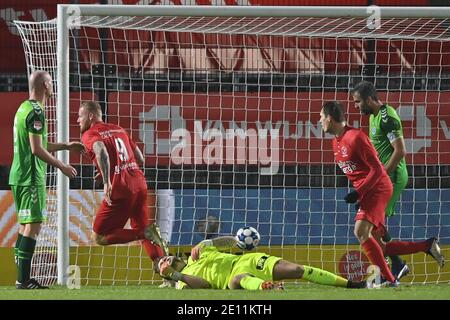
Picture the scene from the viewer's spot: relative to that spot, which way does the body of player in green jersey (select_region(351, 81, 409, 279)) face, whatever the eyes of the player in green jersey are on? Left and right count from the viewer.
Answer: facing to the left of the viewer

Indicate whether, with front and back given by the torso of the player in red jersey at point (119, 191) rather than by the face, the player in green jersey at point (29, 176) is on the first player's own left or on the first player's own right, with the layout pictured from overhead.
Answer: on the first player's own left

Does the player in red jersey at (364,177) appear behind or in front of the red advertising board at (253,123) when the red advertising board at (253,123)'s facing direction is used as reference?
in front

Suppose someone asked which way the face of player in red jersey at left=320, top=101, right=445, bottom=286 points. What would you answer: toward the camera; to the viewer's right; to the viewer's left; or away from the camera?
to the viewer's left

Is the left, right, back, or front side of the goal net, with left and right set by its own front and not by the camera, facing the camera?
front

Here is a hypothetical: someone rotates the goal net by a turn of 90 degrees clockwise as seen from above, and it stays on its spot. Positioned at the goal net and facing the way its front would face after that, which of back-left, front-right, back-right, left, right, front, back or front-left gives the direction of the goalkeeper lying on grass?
left

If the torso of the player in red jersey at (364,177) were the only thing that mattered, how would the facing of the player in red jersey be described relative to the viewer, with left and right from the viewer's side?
facing the viewer and to the left of the viewer

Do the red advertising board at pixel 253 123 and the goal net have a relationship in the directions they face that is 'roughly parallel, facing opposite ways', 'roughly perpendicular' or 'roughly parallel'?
roughly parallel

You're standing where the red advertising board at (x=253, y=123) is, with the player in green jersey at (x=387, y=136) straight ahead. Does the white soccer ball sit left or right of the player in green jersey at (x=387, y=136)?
right
